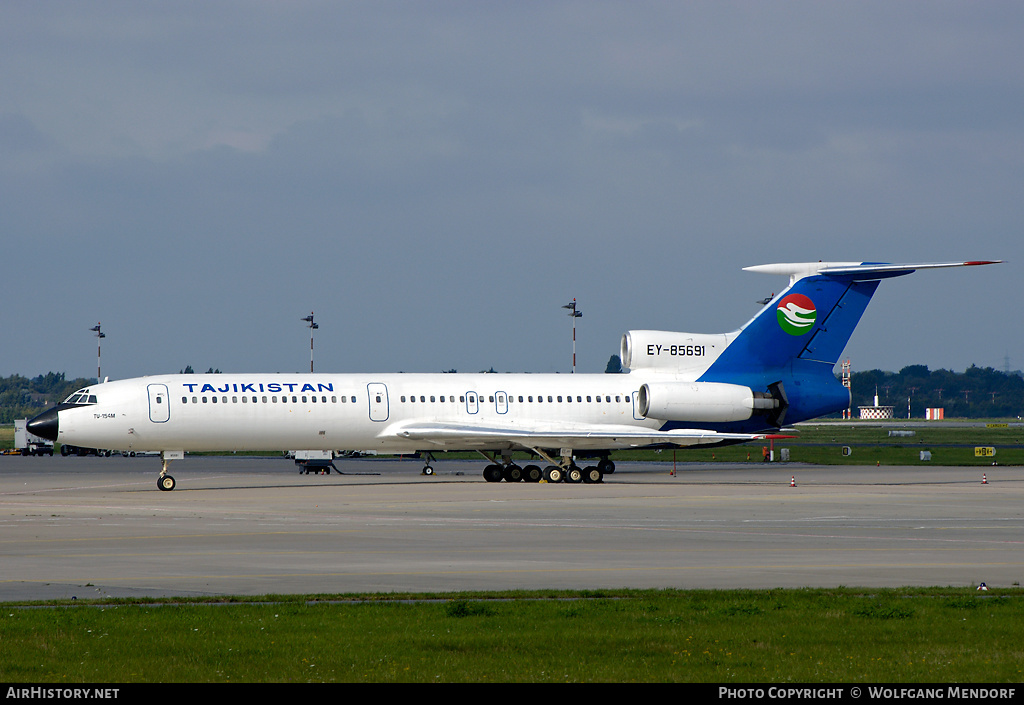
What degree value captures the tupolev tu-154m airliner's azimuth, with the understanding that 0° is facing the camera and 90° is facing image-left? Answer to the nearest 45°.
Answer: approximately 90°
